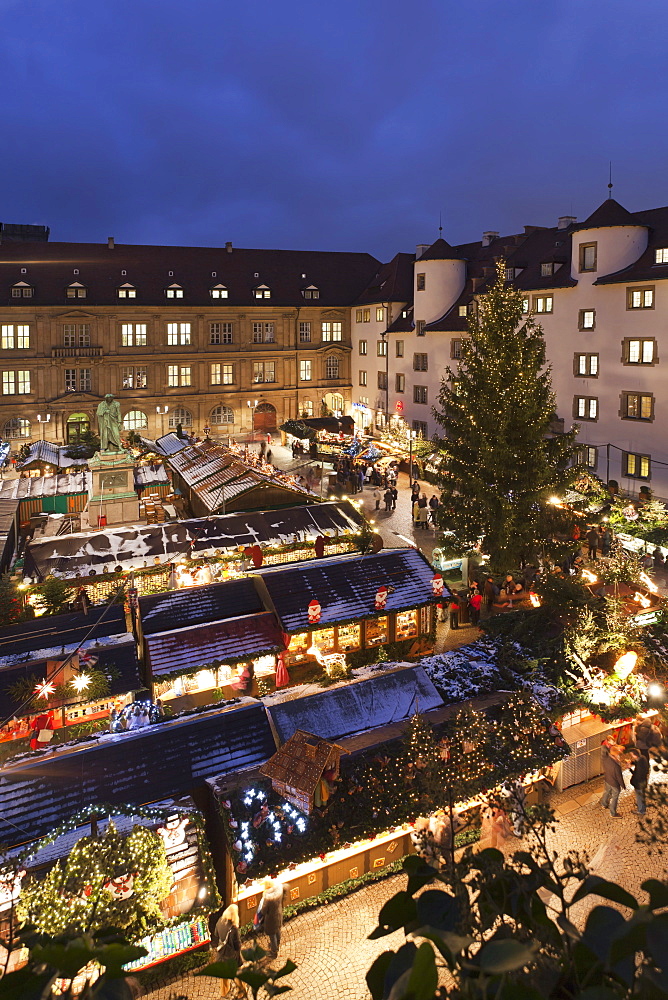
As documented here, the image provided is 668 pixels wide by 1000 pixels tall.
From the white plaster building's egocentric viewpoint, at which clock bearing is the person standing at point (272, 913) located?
The person standing is roughly at 11 o'clock from the white plaster building.

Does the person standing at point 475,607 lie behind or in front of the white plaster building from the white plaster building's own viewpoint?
in front

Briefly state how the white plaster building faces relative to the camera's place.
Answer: facing the viewer and to the left of the viewer

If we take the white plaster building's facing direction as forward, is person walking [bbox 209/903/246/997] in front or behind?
in front

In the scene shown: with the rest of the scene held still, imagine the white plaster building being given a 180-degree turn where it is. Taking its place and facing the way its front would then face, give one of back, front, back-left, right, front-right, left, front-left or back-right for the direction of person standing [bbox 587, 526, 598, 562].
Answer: back-right

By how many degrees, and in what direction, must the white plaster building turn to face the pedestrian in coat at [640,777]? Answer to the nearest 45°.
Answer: approximately 45° to its left

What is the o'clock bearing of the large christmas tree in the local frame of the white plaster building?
The large christmas tree is roughly at 11 o'clock from the white plaster building.

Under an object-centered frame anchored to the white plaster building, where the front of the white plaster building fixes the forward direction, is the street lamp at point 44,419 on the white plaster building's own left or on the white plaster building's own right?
on the white plaster building's own right

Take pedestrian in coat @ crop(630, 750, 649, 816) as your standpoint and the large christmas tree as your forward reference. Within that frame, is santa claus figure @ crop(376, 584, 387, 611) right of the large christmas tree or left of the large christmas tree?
left

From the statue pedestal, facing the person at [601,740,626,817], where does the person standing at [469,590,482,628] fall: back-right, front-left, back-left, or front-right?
front-left

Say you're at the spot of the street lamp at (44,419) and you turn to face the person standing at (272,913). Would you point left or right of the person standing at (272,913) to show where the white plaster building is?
left

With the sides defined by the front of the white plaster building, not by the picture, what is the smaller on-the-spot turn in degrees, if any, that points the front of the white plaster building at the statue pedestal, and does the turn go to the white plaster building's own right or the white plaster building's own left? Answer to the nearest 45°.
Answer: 0° — it already faces it
